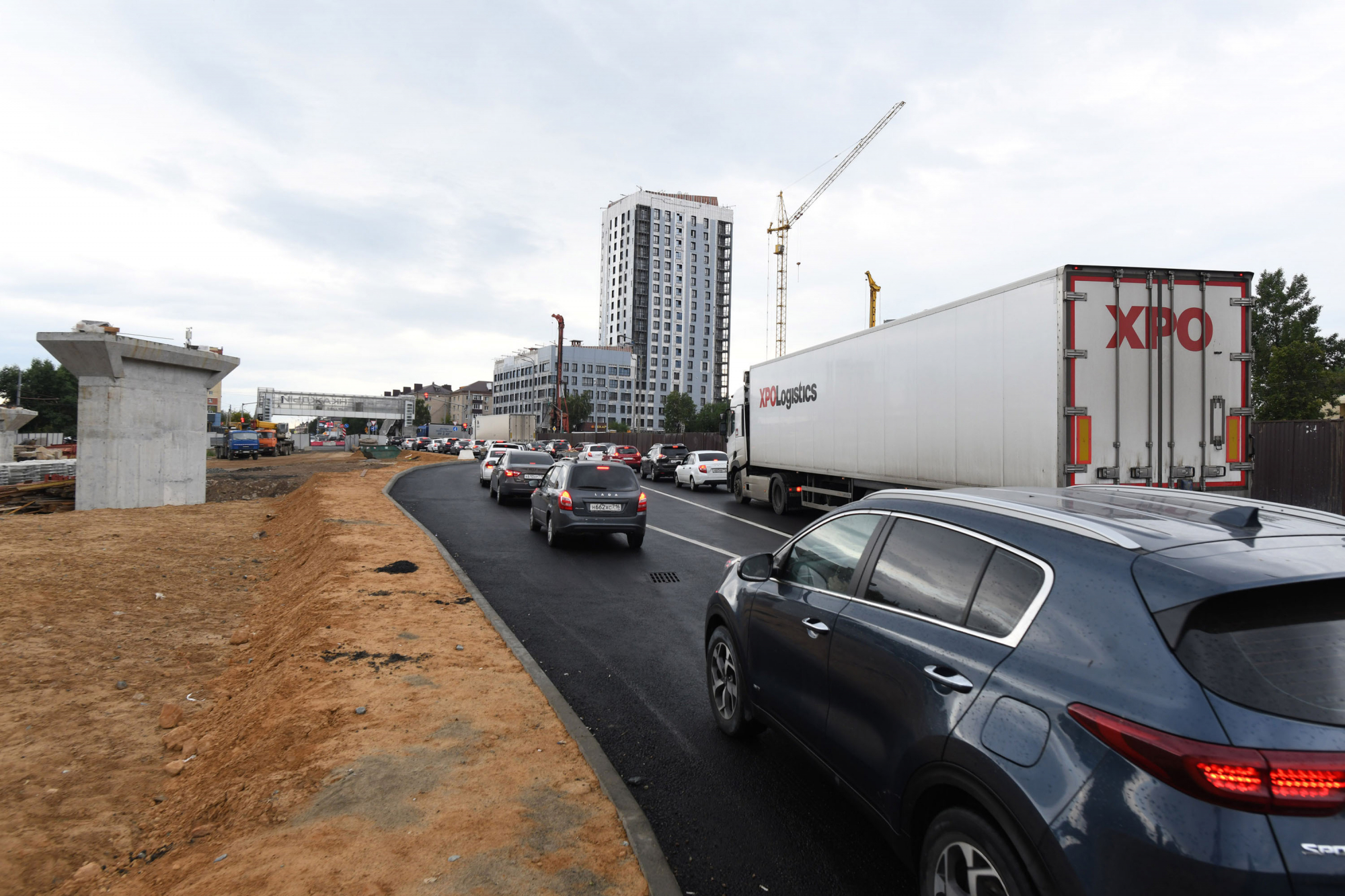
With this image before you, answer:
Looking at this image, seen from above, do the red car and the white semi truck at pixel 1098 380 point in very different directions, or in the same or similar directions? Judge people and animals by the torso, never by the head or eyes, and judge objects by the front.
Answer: same or similar directions

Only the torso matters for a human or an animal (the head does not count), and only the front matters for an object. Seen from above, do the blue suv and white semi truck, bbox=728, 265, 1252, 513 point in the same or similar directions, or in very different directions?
same or similar directions

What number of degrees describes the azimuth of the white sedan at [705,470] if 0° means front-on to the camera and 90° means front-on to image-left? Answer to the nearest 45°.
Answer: approximately 135°

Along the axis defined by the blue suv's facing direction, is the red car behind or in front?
in front

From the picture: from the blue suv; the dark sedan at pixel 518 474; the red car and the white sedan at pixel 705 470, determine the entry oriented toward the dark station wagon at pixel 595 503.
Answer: the blue suv

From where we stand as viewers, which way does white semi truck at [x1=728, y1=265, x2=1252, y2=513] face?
facing away from the viewer and to the left of the viewer

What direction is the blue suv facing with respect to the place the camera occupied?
facing away from the viewer and to the left of the viewer

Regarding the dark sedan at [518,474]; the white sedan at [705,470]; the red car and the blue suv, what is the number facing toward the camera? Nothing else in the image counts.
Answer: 0

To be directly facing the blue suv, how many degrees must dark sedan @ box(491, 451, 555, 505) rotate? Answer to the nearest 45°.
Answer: approximately 135° to its left

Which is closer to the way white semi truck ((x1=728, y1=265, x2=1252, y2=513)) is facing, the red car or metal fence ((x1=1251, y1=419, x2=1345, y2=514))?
the red car

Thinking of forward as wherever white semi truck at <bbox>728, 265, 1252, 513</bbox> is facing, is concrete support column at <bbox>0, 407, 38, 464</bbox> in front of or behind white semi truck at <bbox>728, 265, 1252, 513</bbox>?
in front

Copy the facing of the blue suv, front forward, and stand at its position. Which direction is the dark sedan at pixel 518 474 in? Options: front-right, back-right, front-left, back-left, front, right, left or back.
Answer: front

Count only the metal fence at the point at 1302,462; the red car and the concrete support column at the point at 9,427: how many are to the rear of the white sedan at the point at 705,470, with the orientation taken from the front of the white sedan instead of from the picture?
1

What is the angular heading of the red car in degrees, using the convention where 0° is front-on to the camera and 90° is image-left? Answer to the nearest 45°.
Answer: approximately 135°

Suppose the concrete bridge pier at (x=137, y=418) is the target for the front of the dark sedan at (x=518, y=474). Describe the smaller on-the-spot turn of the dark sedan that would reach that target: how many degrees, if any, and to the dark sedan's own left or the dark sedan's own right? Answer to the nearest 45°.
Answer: approximately 45° to the dark sedan's own left

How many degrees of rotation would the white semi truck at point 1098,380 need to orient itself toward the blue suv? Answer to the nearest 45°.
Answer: approximately 135° to its left

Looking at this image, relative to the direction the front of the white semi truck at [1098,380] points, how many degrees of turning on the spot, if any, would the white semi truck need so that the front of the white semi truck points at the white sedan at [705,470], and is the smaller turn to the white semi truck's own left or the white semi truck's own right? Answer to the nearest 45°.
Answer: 0° — it already faces it

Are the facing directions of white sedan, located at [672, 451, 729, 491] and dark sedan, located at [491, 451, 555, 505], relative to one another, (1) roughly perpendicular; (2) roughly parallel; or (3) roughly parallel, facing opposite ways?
roughly parallel

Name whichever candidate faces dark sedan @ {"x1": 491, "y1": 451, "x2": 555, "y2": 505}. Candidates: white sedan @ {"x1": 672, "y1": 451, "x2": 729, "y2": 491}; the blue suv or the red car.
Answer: the blue suv

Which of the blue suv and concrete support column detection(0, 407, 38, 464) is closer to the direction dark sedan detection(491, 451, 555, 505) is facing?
the concrete support column
